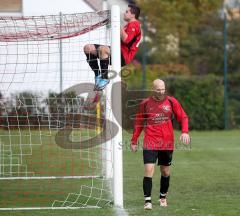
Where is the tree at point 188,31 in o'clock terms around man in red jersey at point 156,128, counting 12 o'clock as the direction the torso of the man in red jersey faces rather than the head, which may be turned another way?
The tree is roughly at 6 o'clock from the man in red jersey.

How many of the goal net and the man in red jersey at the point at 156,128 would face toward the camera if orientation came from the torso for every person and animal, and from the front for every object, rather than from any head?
1

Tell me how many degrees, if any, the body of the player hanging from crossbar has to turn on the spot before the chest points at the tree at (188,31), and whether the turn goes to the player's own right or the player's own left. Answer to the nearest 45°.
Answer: approximately 90° to the player's own right

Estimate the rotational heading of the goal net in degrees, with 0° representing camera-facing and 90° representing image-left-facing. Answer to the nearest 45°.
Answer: approximately 270°

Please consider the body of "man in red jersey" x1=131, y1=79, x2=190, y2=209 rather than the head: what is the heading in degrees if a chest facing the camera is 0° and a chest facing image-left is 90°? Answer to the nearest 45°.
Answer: approximately 0°

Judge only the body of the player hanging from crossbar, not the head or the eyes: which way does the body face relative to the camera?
to the viewer's left

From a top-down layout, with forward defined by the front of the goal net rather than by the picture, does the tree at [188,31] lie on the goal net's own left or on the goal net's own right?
on the goal net's own left
